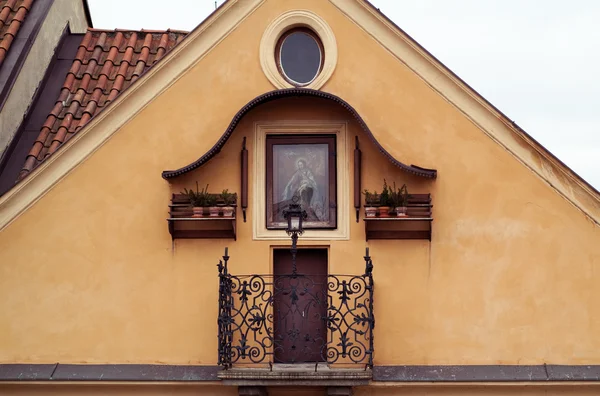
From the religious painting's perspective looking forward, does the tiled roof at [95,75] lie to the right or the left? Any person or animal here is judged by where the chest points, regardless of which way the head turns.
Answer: on its right

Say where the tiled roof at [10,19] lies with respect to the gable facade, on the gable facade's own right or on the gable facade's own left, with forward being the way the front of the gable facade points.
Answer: on the gable facade's own right

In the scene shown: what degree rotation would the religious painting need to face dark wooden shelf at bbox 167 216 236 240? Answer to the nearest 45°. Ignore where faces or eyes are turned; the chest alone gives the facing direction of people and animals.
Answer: approximately 90° to its right

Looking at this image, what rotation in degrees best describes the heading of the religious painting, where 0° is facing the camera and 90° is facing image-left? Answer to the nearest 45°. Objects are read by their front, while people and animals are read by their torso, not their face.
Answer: approximately 0°

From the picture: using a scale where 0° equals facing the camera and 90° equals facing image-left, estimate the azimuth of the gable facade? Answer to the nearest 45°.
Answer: approximately 0°
